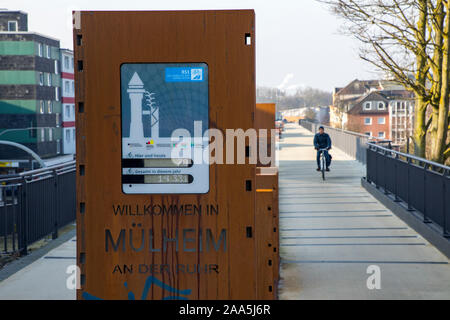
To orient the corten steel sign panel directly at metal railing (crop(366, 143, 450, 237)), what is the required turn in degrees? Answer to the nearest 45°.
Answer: approximately 135° to its left

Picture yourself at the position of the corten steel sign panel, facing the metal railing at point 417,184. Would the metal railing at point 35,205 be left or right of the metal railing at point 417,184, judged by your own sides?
left

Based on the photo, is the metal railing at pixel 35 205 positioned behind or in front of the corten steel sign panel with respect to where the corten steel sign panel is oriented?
behind

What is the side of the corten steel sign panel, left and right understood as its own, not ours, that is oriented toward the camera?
front

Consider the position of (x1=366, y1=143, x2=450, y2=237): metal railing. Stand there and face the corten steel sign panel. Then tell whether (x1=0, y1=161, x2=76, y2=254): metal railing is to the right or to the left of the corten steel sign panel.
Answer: right

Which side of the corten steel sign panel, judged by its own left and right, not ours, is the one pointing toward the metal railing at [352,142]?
back
